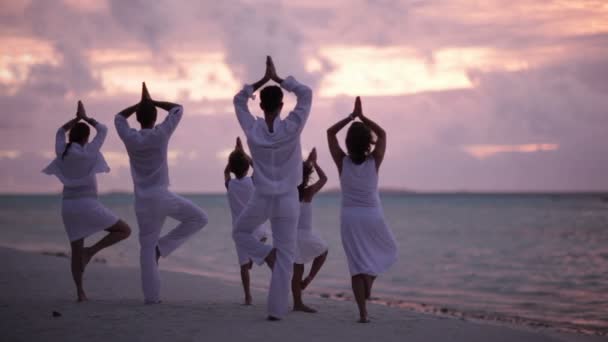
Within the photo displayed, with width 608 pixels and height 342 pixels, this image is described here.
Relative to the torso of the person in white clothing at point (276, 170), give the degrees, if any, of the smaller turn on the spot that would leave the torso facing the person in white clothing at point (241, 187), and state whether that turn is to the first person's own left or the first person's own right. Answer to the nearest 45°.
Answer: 0° — they already face them

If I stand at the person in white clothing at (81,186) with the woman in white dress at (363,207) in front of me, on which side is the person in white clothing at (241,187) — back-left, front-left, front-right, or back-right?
front-left

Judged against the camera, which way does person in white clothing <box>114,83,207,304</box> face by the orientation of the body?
away from the camera

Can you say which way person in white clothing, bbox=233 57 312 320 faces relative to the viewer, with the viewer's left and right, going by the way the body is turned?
facing away from the viewer

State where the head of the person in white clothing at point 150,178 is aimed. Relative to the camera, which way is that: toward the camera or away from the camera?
away from the camera

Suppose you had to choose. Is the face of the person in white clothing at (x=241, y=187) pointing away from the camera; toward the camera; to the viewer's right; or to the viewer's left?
away from the camera

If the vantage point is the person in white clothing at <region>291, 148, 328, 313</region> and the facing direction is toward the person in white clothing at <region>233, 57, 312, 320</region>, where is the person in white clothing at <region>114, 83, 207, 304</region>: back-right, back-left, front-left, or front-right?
front-right

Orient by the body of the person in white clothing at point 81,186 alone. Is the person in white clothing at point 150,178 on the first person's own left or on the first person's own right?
on the first person's own right

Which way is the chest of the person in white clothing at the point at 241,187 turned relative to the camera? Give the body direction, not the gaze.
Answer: away from the camera

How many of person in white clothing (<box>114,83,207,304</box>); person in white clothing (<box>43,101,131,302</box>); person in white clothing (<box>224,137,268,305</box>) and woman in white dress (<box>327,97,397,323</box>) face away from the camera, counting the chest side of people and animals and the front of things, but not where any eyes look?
4

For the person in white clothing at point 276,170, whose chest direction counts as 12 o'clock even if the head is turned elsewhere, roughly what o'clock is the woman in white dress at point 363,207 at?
The woman in white dress is roughly at 3 o'clock from the person in white clothing.

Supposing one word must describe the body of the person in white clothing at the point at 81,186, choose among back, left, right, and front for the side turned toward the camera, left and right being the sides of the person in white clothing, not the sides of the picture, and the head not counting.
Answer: back

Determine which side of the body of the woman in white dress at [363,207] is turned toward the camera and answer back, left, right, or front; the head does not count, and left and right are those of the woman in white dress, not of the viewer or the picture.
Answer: back

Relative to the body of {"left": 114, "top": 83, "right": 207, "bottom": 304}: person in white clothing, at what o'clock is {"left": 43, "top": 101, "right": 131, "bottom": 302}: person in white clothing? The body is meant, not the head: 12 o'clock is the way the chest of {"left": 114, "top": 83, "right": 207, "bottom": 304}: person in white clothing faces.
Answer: {"left": 43, "top": 101, "right": 131, "bottom": 302}: person in white clothing is roughly at 10 o'clock from {"left": 114, "top": 83, "right": 207, "bottom": 304}: person in white clothing.
